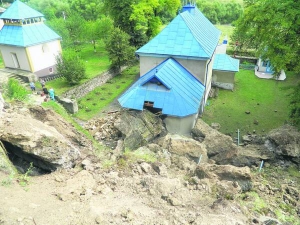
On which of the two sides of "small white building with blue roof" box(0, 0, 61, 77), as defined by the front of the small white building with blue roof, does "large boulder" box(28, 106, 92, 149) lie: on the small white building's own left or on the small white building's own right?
on the small white building's own left

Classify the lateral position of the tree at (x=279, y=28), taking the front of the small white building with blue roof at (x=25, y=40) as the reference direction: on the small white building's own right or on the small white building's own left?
on the small white building's own left

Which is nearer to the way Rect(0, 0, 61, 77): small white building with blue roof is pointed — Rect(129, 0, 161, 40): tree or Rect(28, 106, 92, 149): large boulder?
the large boulder

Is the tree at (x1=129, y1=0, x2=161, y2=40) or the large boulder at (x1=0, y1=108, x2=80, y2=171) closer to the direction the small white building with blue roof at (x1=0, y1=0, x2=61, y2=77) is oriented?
the large boulder

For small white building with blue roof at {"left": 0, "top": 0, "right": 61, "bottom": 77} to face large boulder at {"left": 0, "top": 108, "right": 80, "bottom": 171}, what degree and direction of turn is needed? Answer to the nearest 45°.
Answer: approximately 45° to its left

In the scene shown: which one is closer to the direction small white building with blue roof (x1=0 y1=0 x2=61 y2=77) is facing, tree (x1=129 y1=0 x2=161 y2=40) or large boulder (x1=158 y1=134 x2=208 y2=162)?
the large boulder

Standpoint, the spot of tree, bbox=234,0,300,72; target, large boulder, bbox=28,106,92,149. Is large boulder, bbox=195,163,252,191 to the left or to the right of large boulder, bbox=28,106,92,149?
left

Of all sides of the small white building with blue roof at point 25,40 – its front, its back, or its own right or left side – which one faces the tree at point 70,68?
left

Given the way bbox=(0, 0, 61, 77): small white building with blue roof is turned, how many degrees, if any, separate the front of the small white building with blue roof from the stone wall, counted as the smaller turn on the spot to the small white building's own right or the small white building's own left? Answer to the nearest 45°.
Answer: approximately 90° to the small white building's own left

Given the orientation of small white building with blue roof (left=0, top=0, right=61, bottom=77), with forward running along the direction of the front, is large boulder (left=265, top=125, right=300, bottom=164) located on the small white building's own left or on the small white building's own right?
on the small white building's own left

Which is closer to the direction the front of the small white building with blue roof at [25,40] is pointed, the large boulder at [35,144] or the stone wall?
the large boulder
